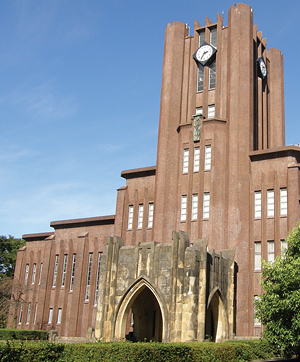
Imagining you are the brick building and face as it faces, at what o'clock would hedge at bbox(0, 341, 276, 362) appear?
The hedge is roughly at 11 o'clock from the brick building.

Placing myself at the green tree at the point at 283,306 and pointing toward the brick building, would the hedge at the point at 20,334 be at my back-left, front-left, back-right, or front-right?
front-left

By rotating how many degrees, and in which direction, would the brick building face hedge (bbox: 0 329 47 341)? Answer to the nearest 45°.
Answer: approximately 90° to its right

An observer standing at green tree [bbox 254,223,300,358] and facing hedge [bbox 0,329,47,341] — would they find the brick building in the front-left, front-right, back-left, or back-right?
front-right

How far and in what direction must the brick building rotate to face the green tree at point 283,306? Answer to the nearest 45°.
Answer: approximately 45° to its left

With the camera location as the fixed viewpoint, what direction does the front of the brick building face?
facing the viewer and to the left of the viewer

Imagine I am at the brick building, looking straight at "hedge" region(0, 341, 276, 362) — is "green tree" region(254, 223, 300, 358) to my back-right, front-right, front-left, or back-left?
front-left

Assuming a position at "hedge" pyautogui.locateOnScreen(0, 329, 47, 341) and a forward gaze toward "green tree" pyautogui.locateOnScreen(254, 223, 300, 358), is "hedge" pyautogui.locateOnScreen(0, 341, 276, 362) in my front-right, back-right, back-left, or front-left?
front-right
